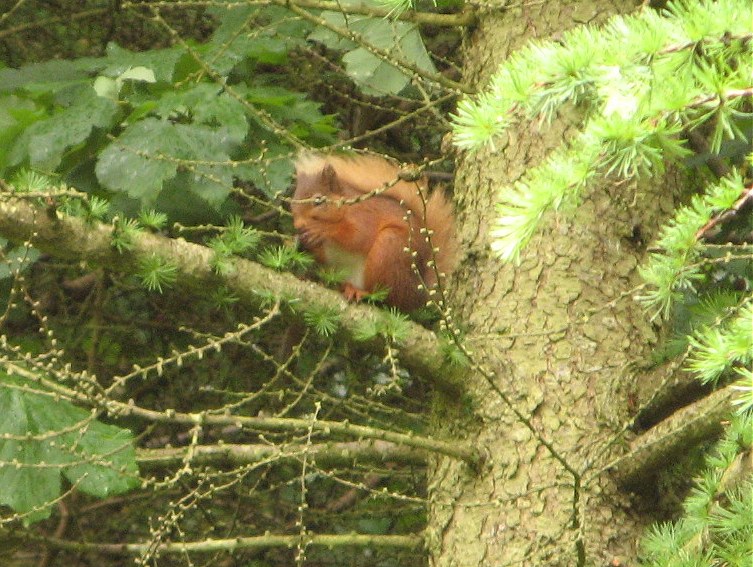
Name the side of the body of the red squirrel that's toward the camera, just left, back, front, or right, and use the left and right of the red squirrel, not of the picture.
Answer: left
